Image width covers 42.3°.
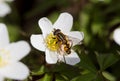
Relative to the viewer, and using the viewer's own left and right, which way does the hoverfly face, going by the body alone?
facing away from the viewer and to the left of the viewer
